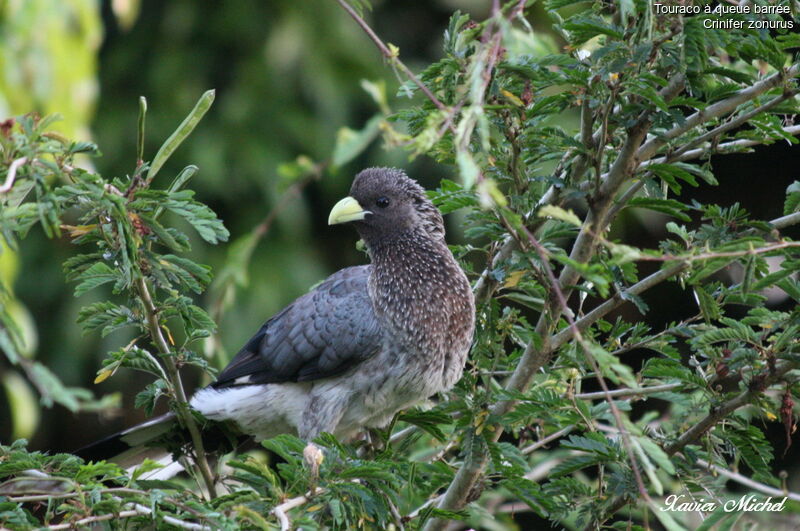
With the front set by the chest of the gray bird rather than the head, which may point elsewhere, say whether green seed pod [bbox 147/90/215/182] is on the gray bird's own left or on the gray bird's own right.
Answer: on the gray bird's own right

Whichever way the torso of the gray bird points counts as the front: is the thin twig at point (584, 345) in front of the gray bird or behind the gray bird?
in front

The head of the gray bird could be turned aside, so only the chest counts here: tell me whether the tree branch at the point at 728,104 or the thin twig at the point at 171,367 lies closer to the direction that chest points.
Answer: the tree branch

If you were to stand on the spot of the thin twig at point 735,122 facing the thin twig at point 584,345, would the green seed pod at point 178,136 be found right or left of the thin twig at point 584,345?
right

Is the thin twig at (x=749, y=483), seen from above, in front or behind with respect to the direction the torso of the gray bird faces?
in front

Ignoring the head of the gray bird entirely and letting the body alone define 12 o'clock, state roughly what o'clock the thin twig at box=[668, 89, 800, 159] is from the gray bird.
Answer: The thin twig is roughly at 12 o'clock from the gray bird.

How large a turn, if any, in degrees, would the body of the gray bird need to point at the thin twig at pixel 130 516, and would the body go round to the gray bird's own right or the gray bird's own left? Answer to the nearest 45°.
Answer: approximately 90° to the gray bird's own right

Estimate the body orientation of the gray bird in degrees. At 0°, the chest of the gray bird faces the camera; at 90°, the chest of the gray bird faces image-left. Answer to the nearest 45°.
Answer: approximately 315°

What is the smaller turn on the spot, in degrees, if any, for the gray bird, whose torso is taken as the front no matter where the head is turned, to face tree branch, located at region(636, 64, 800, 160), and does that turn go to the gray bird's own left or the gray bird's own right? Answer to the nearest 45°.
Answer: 0° — it already faces it
